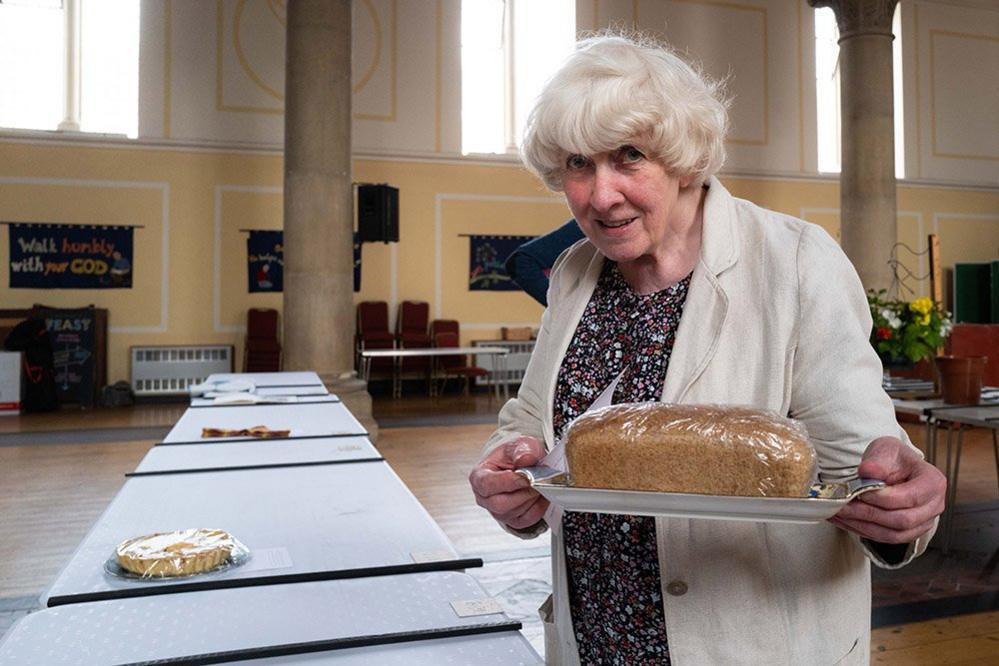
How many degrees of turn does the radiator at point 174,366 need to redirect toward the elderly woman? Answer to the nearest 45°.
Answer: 0° — it already faces them

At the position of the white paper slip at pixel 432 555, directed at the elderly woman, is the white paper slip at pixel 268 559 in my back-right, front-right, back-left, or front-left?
back-right

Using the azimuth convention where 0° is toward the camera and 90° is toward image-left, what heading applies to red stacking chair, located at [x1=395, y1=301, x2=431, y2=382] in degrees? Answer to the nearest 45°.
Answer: approximately 0°
